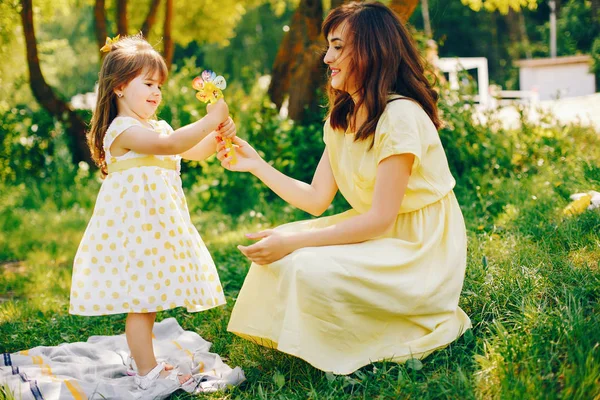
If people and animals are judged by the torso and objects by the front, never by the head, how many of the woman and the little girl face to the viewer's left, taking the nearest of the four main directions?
1

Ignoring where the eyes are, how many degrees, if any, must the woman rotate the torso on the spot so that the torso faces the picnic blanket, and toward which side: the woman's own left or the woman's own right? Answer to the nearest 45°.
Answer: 0° — they already face it

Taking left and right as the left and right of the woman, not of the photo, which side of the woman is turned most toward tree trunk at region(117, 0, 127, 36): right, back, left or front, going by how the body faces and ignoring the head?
right

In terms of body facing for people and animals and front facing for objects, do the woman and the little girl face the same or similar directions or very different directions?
very different directions

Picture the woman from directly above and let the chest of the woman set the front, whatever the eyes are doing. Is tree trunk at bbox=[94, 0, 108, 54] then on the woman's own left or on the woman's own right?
on the woman's own right

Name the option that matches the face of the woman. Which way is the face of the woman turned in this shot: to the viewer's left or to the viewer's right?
to the viewer's left

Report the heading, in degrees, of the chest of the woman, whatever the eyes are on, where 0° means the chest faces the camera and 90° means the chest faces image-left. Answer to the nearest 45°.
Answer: approximately 90°

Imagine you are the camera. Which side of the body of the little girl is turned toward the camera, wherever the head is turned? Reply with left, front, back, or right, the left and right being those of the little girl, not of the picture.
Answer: right

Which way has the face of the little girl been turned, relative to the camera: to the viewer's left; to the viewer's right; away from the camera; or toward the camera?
to the viewer's right

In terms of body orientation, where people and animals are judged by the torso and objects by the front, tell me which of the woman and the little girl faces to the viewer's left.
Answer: the woman

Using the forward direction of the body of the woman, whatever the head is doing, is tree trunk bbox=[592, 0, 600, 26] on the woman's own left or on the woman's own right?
on the woman's own right
